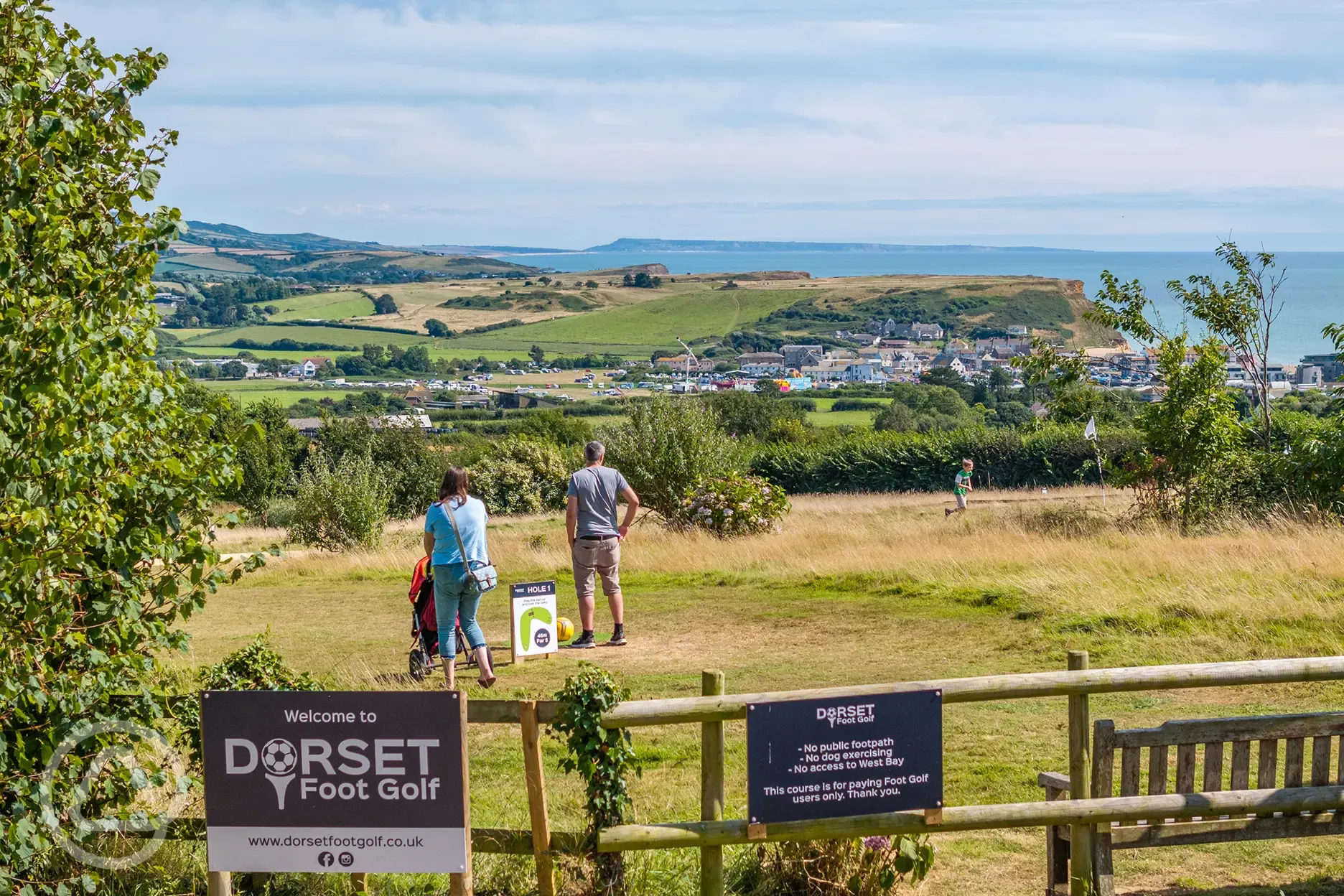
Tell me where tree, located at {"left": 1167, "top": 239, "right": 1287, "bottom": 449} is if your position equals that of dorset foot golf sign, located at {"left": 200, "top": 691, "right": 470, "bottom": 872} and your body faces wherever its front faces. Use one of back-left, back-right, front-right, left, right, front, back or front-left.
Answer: back-left

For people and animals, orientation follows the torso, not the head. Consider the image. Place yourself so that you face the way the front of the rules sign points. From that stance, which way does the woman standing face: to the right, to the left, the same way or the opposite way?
the opposite way

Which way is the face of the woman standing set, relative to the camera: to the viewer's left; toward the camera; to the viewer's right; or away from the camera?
away from the camera

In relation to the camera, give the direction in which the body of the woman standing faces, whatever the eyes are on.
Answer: away from the camera

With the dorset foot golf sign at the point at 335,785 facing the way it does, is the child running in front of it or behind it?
behind

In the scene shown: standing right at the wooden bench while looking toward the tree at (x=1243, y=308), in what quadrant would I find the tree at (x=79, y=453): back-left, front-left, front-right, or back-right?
back-left

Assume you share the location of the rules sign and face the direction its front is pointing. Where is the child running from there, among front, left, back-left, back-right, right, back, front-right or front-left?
back

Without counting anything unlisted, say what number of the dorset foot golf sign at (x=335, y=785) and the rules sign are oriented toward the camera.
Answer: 2

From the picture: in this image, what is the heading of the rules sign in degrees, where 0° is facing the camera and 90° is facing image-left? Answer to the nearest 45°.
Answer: approximately 0°
